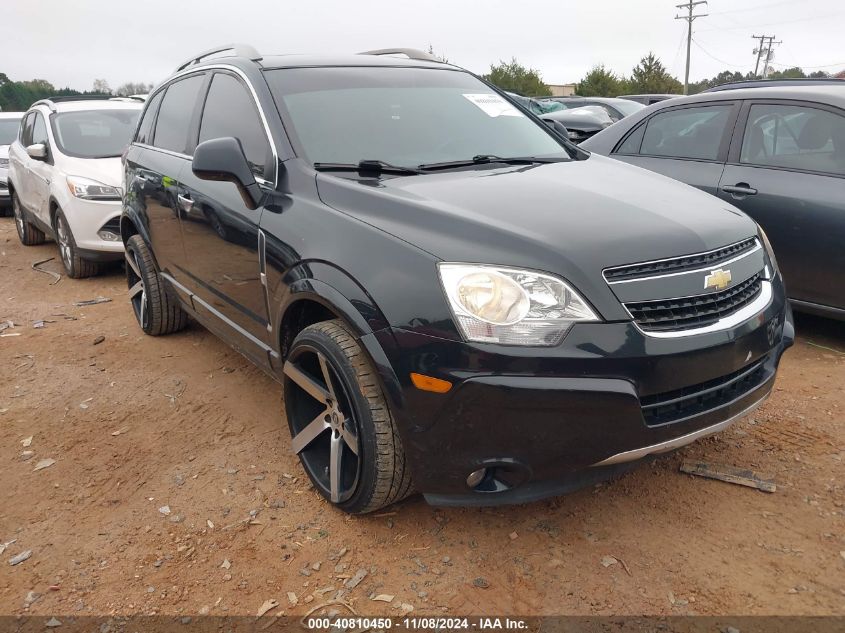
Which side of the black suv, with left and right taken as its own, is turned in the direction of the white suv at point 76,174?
back

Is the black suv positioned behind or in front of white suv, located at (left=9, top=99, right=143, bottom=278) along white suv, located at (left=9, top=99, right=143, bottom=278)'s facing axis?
in front

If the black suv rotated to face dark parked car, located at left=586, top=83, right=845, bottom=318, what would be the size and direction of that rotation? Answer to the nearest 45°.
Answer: approximately 90° to its left

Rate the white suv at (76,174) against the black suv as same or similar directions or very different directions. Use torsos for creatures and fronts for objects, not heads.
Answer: same or similar directions

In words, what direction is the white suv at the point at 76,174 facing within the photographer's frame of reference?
facing the viewer and to the right of the viewer

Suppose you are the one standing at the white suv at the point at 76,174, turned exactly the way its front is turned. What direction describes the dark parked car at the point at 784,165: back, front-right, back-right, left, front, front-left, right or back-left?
front

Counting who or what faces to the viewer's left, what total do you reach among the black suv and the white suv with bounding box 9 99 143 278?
0

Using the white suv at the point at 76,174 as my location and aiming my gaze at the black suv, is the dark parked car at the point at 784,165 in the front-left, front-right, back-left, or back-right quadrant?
front-left
